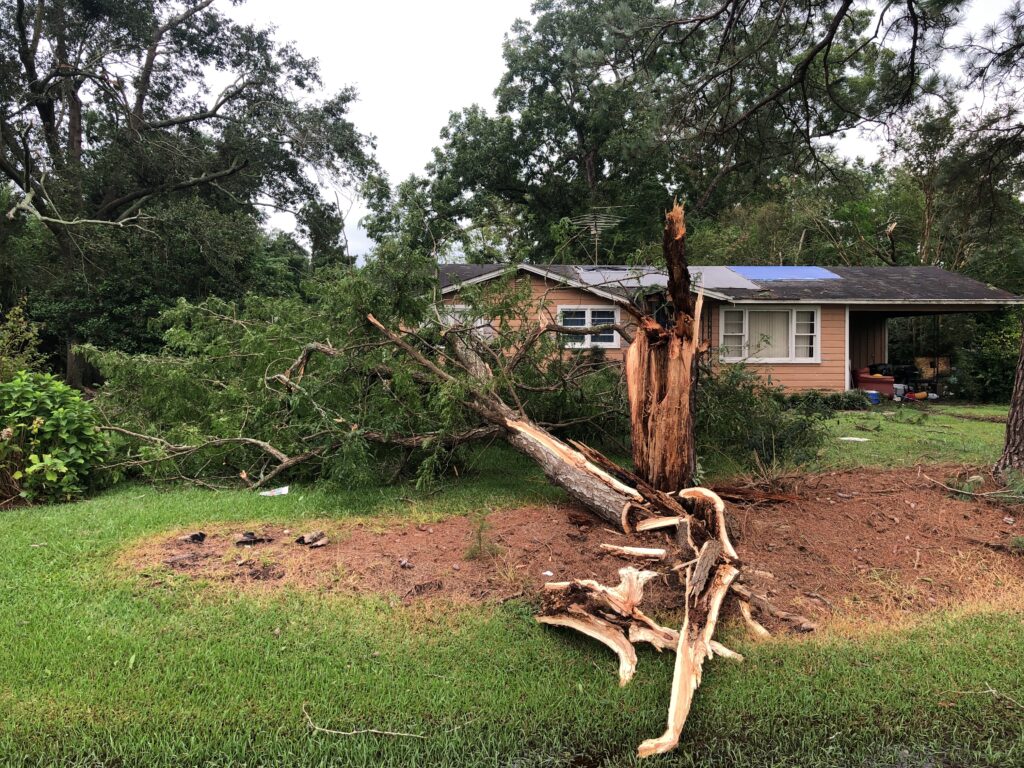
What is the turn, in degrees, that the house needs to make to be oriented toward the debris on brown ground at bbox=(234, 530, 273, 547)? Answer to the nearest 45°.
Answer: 0° — it already faces it

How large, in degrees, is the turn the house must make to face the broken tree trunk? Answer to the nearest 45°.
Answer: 0° — it already faces it

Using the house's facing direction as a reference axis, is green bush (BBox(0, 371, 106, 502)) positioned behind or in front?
in front

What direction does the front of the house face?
toward the camera

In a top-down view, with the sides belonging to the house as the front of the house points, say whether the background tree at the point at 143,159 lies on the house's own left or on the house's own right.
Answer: on the house's own right

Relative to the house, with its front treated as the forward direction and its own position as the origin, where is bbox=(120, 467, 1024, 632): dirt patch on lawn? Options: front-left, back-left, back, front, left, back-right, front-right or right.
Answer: front

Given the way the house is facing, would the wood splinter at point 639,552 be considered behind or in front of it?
in front

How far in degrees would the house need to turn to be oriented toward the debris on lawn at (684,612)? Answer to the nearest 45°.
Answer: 0° — it already faces it

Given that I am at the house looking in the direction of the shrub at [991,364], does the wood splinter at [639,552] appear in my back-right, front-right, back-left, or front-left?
back-right
